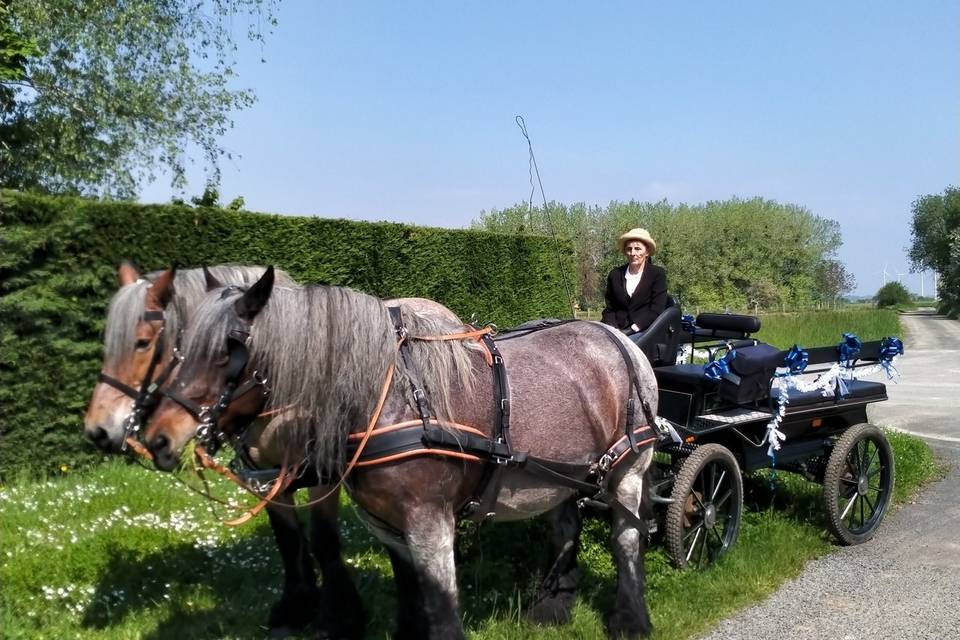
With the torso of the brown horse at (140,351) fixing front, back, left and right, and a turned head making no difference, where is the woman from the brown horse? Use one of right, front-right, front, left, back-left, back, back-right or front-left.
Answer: back

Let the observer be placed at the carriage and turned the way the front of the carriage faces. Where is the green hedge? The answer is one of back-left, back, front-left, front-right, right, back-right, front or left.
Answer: front-right

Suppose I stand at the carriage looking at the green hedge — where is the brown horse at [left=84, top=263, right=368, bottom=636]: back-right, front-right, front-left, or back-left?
front-left

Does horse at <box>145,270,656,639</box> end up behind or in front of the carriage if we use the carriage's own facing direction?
in front

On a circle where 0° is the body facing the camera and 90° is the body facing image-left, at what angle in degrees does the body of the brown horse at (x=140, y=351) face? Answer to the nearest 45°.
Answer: approximately 45°

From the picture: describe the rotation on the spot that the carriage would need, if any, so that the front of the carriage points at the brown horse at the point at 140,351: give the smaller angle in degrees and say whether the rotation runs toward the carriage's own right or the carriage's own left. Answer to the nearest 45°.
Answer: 0° — it already faces it

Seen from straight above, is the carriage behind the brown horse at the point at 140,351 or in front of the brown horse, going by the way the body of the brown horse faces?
behind

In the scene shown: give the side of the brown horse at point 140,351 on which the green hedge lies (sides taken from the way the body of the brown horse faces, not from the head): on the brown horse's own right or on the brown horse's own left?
on the brown horse's own right

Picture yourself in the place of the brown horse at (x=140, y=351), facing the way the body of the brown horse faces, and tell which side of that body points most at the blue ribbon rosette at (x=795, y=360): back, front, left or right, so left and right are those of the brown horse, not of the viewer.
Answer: back

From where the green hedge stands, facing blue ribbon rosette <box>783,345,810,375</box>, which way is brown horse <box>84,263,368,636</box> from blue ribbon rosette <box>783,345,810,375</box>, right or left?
right

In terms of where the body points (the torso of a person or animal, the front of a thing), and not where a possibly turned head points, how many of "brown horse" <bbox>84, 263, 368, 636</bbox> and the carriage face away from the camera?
0
